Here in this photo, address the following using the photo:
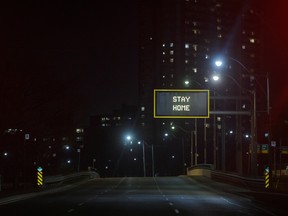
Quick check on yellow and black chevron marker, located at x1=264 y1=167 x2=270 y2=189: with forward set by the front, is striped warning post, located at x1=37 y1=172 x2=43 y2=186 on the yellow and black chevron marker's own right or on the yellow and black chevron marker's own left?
on the yellow and black chevron marker's own right

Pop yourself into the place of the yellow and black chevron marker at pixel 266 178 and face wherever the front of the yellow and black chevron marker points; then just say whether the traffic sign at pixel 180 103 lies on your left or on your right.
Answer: on your right

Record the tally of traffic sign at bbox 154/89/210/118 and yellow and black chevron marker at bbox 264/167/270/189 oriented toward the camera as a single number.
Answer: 2

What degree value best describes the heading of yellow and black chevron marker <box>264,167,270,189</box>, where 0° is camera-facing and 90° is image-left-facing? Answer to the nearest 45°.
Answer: approximately 0°
